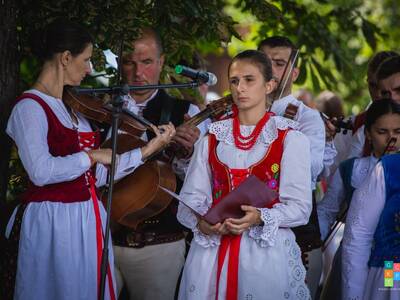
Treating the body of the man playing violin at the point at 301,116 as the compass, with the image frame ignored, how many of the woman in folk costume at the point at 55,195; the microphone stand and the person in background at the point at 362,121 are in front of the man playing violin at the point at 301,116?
2

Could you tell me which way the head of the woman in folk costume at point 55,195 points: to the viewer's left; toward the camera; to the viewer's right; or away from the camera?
to the viewer's right

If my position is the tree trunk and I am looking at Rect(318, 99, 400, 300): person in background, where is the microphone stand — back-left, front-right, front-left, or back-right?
front-right

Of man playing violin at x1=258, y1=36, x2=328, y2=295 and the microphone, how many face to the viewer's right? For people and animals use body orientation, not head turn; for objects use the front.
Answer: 1

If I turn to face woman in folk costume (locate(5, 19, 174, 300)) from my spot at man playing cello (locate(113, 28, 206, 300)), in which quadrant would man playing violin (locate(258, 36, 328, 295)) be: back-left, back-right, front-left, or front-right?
back-left

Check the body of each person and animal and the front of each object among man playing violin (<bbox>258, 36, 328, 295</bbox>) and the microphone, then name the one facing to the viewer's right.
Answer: the microphone

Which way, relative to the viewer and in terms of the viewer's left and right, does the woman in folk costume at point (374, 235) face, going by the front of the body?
facing the viewer and to the right of the viewer

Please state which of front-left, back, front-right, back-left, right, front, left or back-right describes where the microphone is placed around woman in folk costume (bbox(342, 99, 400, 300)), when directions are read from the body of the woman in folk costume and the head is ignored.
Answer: back-right

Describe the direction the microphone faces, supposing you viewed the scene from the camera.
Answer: facing to the right of the viewer

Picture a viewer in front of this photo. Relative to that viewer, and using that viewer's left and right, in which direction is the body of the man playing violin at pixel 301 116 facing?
facing the viewer and to the left of the viewer
